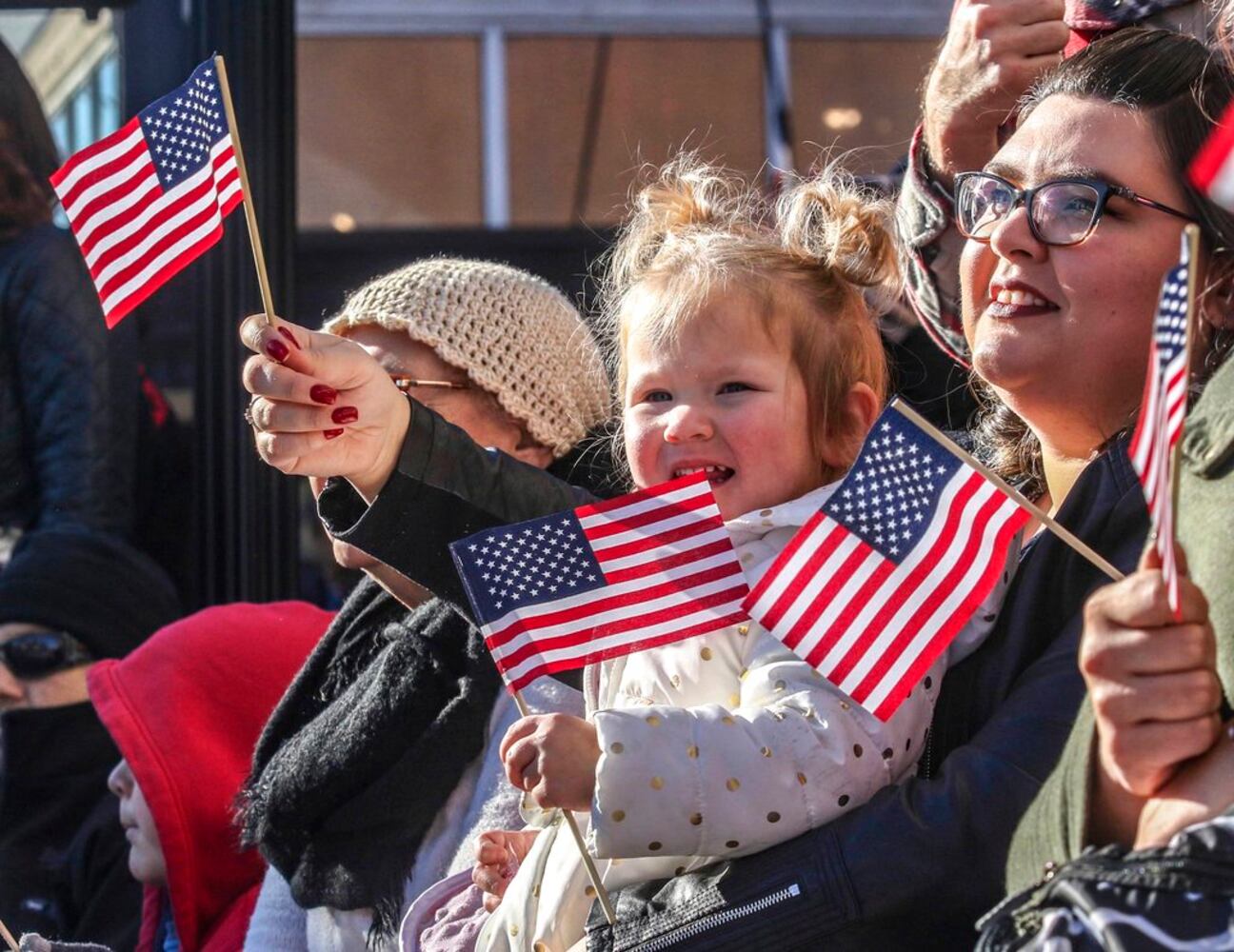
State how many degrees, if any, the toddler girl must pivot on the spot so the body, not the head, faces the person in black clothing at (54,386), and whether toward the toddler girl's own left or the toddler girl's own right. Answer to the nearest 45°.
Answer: approximately 90° to the toddler girl's own right

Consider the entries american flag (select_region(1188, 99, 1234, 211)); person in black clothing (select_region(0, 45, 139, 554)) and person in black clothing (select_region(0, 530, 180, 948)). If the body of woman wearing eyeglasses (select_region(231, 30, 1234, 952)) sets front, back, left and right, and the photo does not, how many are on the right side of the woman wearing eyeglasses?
2

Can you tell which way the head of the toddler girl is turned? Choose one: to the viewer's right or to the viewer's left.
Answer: to the viewer's left

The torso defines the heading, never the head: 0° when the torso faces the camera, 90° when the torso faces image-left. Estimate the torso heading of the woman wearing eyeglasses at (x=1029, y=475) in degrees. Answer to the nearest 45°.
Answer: approximately 45°

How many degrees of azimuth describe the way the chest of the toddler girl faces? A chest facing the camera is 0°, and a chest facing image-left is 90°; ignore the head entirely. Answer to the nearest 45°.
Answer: approximately 45°
